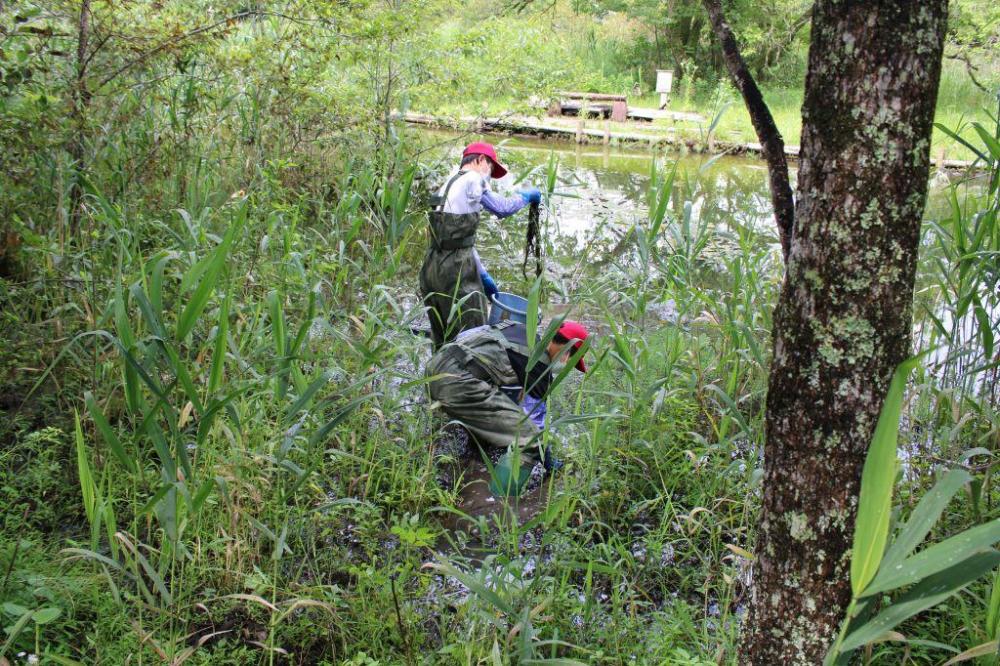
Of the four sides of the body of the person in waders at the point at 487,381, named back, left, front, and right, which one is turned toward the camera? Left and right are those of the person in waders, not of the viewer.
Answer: right

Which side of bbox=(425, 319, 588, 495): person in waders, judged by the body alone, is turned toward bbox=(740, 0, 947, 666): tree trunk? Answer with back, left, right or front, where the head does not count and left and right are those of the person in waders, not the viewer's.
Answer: right

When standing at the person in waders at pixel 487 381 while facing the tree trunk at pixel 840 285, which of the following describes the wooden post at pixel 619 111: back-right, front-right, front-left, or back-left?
back-left

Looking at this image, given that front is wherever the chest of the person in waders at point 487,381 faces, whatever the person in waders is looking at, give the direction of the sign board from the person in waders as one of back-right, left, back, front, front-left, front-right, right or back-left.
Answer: left

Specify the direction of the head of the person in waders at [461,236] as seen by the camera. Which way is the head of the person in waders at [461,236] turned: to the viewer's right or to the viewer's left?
to the viewer's right

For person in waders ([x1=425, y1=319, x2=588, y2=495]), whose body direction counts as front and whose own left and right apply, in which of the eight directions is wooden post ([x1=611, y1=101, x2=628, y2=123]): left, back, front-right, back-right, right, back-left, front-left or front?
left

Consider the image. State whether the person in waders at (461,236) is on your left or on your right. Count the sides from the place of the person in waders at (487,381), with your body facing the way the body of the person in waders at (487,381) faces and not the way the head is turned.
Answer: on your left

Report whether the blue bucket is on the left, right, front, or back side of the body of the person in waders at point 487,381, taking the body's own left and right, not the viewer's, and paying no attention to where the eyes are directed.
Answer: left
